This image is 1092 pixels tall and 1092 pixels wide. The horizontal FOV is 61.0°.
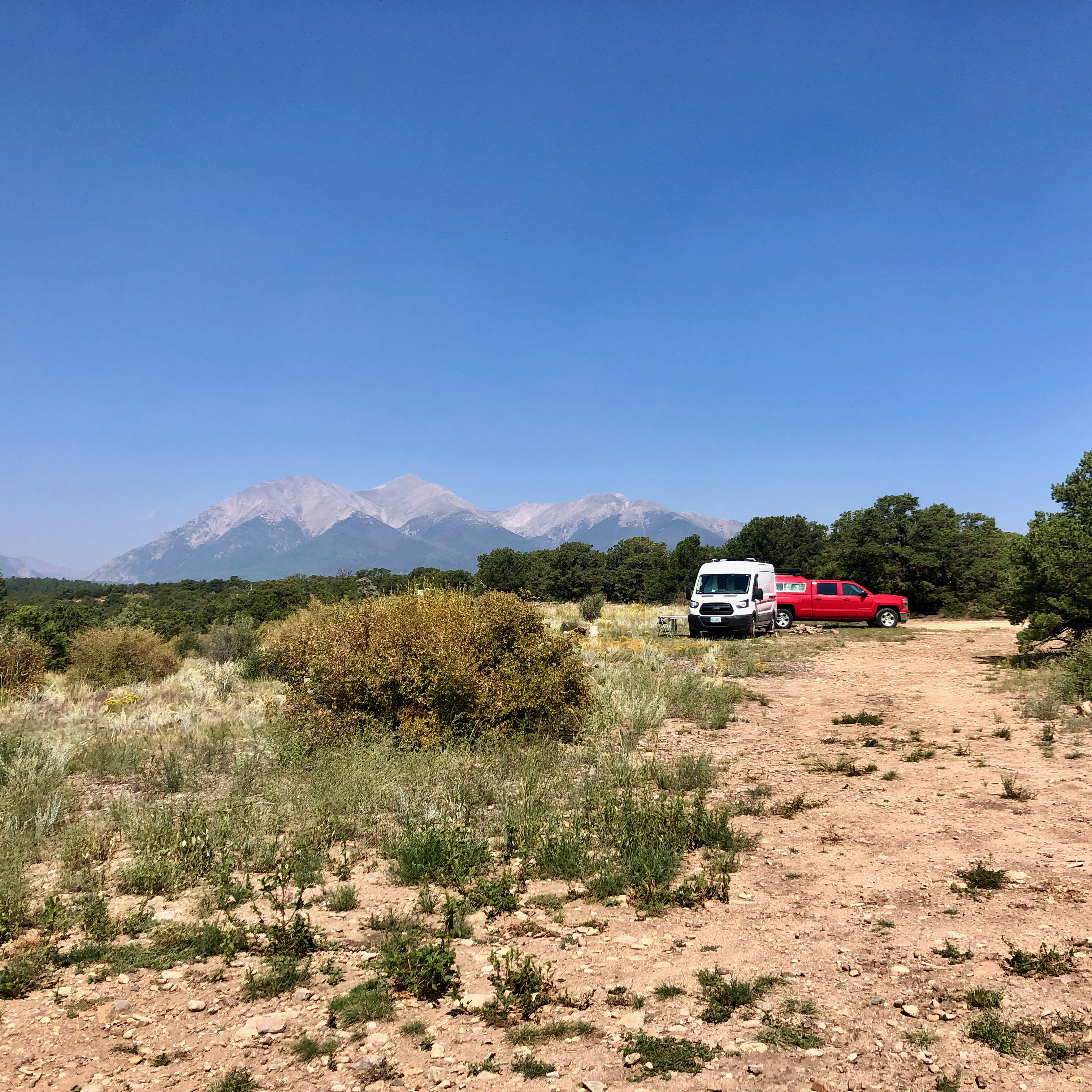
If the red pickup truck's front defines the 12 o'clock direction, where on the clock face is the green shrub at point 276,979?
The green shrub is roughly at 3 o'clock from the red pickup truck.

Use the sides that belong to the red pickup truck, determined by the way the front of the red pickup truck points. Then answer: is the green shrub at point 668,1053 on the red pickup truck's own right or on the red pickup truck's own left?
on the red pickup truck's own right

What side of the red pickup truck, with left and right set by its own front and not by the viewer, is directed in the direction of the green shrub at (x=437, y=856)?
right

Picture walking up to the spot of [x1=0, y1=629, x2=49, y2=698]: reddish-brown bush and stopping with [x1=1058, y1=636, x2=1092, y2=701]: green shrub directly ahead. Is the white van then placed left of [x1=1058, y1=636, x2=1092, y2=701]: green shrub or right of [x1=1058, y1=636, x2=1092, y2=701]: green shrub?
left

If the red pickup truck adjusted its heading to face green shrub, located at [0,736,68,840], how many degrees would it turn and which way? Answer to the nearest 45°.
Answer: approximately 90° to its right

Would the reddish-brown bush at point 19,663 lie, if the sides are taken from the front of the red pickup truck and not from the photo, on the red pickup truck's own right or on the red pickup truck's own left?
on the red pickup truck's own right

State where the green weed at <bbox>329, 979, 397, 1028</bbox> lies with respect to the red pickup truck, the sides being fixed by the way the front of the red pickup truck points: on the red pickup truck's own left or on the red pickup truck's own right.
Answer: on the red pickup truck's own right

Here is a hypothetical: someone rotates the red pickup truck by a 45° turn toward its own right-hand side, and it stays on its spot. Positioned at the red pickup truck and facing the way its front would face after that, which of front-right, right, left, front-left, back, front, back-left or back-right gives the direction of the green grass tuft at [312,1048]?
front-right

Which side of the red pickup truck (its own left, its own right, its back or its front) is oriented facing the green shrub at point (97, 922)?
right

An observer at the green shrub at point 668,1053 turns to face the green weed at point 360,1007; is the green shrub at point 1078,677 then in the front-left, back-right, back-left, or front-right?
back-right

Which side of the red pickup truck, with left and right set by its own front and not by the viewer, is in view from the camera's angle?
right

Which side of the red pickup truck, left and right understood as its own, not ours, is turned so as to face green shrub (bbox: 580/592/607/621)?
back

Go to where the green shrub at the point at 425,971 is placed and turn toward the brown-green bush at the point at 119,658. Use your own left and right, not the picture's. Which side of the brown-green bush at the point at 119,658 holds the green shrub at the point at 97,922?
left
